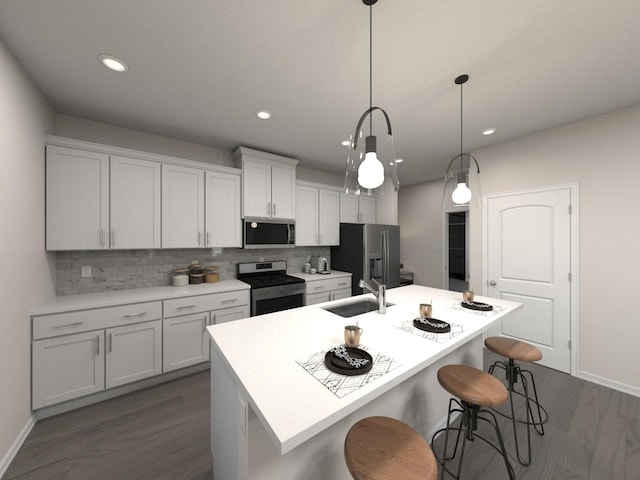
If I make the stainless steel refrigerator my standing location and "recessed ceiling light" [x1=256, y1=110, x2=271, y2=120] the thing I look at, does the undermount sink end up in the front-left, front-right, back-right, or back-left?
front-left

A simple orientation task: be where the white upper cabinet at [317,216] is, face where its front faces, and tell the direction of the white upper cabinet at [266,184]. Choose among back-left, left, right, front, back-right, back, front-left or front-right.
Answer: right

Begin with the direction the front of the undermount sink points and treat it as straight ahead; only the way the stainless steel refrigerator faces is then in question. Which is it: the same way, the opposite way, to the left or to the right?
the opposite way

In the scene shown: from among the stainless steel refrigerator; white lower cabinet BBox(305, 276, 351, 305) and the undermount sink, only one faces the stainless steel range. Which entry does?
the undermount sink

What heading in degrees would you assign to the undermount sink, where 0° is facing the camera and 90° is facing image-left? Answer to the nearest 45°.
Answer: approximately 135°

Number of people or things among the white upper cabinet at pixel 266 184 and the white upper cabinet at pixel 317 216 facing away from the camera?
0

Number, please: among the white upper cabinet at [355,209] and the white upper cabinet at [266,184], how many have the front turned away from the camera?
0

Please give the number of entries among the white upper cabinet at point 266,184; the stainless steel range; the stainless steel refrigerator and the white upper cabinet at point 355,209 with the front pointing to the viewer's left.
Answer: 0

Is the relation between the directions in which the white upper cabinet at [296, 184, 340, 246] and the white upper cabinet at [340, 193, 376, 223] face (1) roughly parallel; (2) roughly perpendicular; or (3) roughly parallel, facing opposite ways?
roughly parallel

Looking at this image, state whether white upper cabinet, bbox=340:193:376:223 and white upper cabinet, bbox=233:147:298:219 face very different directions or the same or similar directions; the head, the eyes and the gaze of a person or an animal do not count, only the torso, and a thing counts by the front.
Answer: same or similar directions

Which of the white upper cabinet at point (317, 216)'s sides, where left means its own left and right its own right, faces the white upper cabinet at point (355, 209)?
left

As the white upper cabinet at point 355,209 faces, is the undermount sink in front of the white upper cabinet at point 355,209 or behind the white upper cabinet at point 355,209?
in front

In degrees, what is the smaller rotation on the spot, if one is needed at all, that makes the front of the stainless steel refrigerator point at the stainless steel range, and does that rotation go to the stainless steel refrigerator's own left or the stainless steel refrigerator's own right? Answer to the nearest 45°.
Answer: approximately 90° to the stainless steel refrigerator's own right

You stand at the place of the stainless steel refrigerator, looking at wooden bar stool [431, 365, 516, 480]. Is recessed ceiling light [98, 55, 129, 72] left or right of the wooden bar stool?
right

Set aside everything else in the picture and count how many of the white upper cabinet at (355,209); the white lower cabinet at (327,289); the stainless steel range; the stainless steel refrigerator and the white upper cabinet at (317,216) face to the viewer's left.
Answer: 0

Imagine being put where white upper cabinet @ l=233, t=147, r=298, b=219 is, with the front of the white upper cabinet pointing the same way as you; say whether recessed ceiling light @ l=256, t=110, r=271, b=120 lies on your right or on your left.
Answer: on your right

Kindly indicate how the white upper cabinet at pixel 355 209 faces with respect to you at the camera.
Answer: facing the viewer and to the right of the viewer

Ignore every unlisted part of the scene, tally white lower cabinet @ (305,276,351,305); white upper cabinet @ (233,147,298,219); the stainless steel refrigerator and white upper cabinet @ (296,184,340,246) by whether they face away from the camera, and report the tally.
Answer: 0

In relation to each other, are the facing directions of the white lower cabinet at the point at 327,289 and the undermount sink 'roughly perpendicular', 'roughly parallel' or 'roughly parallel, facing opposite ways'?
roughly parallel, facing opposite ways
